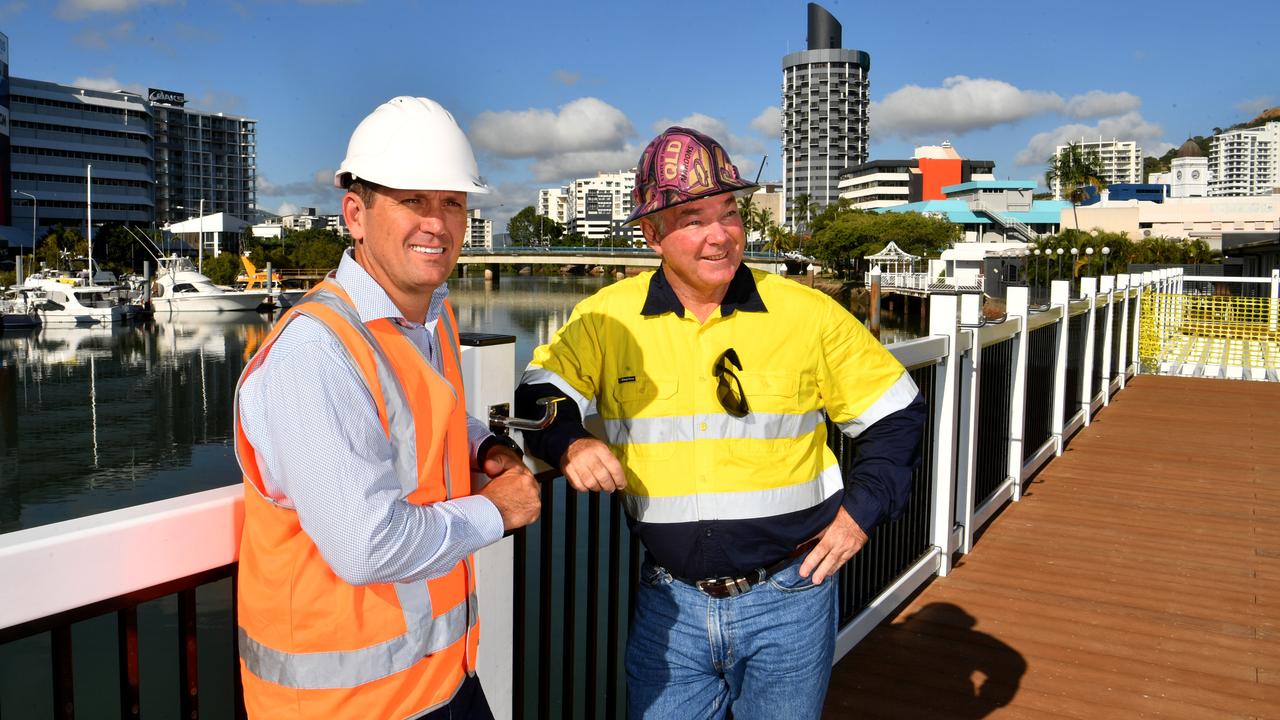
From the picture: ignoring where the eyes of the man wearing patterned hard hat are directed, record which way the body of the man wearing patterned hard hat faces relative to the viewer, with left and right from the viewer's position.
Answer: facing the viewer

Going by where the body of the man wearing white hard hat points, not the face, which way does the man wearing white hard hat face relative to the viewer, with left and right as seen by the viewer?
facing the viewer and to the right of the viewer

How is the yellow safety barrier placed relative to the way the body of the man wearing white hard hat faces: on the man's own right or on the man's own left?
on the man's own left

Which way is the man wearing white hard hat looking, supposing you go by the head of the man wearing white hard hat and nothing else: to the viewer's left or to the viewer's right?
to the viewer's right

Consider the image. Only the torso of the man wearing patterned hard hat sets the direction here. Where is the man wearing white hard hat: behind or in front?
in front

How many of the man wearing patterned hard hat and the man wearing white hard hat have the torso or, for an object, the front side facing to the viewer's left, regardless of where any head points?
0

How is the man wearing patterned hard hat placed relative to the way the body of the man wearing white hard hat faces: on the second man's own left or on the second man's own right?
on the second man's own left

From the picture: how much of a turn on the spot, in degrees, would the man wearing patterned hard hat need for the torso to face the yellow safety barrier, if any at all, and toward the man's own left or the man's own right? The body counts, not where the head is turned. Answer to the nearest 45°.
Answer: approximately 135° to the man's own left
